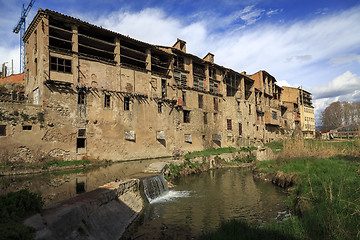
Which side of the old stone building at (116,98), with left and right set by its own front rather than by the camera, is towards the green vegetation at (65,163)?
right

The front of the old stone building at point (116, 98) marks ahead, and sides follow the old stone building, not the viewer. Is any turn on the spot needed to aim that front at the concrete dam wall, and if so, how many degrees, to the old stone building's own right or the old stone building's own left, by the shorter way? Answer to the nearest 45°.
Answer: approximately 45° to the old stone building's own right

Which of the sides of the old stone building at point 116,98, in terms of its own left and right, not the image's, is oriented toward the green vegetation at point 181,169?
front

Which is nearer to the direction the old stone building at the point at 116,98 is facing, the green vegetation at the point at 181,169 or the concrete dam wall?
the green vegetation

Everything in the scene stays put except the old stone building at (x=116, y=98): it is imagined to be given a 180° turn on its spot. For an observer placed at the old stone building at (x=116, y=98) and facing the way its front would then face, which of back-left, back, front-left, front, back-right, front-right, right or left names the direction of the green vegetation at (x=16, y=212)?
back-left

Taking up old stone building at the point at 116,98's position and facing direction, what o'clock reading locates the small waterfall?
The small waterfall is roughly at 1 o'clock from the old stone building.

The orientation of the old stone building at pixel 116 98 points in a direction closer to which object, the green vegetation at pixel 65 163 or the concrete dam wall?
the concrete dam wall

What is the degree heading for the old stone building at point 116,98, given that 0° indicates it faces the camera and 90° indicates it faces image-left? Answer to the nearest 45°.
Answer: approximately 315°
